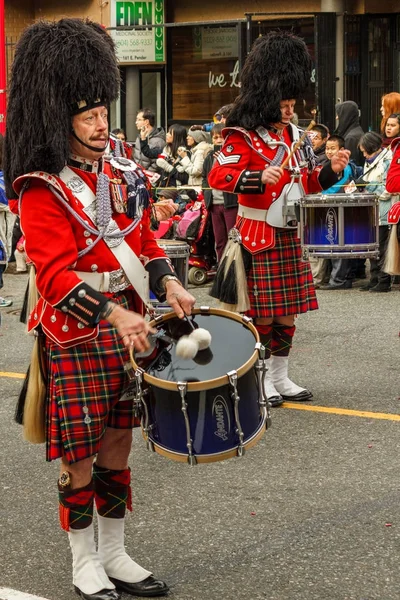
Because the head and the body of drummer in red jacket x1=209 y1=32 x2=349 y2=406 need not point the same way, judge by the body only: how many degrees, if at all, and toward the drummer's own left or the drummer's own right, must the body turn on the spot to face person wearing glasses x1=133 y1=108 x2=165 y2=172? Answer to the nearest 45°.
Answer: approximately 135° to the drummer's own left

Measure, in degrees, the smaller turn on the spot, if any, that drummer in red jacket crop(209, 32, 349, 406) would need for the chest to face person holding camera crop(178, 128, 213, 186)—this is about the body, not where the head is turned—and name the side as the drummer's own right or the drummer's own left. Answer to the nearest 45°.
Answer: approximately 135° to the drummer's own left

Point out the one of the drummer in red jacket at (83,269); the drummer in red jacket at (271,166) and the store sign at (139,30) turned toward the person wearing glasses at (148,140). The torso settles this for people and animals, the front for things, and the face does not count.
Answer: the store sign

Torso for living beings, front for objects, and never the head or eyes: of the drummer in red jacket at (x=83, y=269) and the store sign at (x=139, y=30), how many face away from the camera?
0

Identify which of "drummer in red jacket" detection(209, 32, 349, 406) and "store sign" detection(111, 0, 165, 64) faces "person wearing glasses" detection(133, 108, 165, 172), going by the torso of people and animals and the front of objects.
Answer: the store sign

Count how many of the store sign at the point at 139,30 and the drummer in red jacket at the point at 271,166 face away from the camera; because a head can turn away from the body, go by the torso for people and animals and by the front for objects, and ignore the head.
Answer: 0

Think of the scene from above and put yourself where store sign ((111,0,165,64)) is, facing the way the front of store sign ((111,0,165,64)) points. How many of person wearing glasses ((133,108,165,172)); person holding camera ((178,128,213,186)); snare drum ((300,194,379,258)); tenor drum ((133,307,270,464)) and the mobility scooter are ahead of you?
5

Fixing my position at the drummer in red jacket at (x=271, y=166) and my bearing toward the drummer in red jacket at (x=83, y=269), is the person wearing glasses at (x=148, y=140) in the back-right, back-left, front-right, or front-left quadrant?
back-right

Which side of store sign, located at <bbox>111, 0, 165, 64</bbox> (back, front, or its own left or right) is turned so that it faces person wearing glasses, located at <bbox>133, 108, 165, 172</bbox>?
front

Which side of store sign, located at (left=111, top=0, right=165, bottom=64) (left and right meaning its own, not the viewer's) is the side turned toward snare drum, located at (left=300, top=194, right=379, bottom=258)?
front
